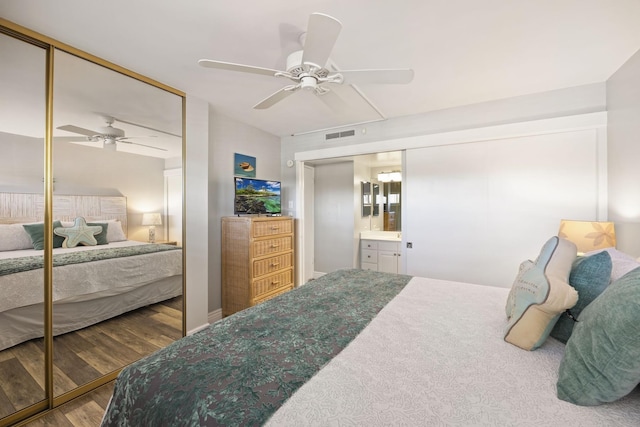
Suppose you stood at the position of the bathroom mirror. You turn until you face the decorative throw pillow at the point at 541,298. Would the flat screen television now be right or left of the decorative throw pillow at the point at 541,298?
right

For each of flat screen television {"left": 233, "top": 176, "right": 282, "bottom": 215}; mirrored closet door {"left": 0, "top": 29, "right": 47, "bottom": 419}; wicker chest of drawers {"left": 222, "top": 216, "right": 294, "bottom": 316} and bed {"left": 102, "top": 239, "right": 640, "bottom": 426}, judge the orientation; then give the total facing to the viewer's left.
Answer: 1

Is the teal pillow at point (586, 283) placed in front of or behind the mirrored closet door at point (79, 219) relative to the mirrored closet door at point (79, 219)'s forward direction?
in front

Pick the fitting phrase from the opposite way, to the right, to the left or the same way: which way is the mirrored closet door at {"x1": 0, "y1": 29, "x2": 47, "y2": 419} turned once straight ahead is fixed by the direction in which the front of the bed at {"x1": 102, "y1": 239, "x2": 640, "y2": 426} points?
the opposite way

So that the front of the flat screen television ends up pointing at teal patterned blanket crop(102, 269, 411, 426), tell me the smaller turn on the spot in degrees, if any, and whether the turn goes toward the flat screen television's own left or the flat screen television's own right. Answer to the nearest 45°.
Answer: approximately 45° to the flat screen television's own right

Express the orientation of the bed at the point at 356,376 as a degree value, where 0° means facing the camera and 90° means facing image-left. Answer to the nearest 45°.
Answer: approximately 90°

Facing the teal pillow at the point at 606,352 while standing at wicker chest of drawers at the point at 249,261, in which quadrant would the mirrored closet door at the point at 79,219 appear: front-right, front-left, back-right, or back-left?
front-right

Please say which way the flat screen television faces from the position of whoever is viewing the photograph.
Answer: facing the viewer and to the right of the viewer

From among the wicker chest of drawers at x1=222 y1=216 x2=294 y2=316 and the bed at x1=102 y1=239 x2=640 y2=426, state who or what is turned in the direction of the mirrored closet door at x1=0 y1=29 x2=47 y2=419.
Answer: the bed

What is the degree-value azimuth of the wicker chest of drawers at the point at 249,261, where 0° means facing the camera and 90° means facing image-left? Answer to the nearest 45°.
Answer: approximately 315°
